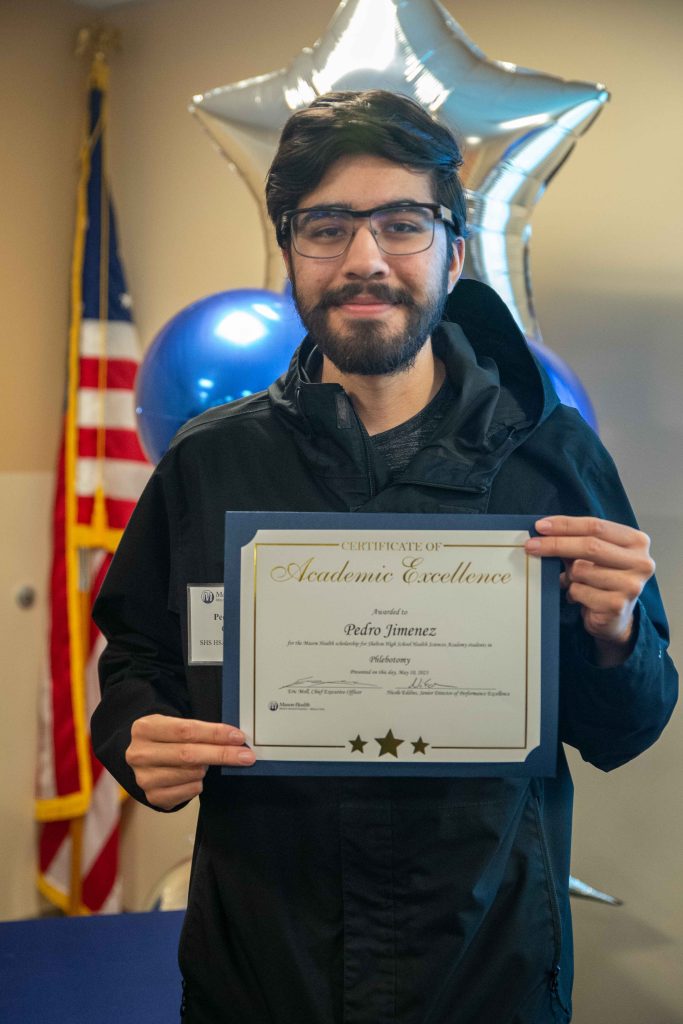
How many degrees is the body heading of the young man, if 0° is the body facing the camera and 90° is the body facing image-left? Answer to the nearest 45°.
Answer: approximately 0°

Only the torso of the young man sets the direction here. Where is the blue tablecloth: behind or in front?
behind

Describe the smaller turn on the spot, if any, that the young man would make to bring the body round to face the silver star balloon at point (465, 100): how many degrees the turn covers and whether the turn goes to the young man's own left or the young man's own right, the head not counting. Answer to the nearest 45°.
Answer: approximately 180°

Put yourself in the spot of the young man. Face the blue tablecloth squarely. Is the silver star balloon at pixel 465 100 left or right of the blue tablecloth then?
right

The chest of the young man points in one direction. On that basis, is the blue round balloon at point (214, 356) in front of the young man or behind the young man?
behind

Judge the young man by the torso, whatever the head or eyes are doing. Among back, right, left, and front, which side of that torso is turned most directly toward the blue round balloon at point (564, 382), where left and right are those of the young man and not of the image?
back

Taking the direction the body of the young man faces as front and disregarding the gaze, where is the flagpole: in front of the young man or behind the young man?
behind
